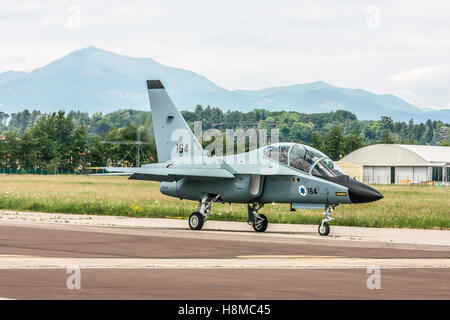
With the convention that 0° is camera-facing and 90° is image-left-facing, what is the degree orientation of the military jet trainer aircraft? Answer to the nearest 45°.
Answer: approximately 315°
